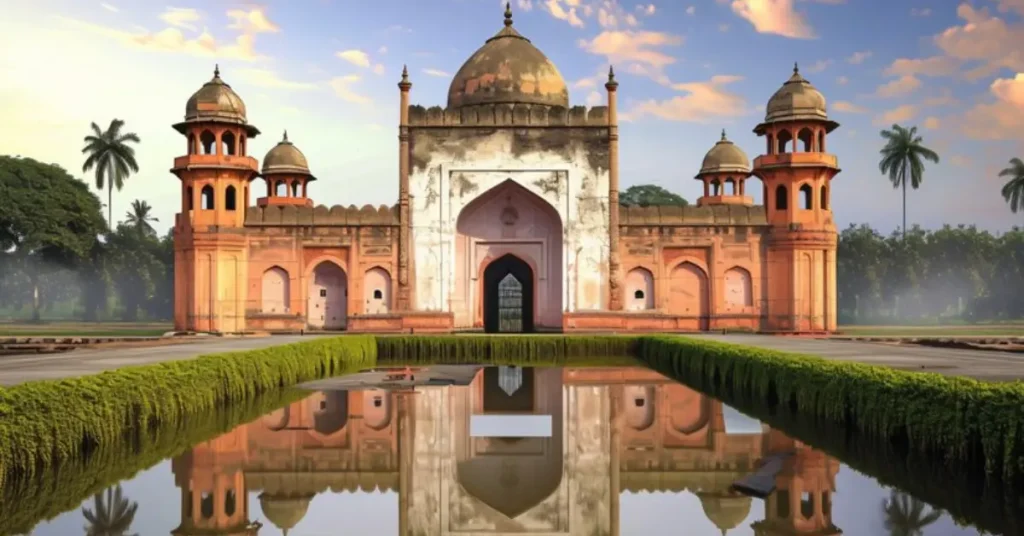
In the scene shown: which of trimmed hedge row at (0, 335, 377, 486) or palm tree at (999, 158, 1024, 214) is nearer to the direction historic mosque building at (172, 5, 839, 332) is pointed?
the trimmed hedge row

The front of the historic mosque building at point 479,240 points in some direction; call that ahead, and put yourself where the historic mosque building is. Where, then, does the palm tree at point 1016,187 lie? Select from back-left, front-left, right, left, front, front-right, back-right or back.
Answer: back-left

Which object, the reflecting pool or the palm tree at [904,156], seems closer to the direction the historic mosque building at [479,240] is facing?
the reflecting pool

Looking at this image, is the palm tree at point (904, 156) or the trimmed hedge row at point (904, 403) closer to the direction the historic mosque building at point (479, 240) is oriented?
the trimmed hedge row

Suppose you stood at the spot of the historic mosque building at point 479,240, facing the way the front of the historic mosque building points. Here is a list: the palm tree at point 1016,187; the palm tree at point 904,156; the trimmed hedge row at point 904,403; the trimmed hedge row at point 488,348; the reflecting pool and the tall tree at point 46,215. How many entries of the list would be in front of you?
3

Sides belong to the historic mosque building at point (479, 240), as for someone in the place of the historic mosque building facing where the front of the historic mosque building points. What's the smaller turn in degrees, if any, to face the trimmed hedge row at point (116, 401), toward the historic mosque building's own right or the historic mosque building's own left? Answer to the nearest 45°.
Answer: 0° — it already faces it

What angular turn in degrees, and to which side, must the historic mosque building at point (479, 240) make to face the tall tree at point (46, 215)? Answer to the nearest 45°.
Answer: approximately 135° to its right

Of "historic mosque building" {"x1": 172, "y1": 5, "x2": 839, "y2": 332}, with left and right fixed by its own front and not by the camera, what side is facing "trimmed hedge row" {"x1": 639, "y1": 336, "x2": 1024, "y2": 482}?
front

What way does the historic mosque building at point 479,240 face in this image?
toward the camera

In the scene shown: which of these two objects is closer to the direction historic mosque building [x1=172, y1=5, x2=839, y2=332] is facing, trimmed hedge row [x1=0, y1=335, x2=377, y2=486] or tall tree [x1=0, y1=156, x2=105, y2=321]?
the trimmed hedge row

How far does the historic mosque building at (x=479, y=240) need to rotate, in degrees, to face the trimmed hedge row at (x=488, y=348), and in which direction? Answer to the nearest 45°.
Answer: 0° — it already faces it

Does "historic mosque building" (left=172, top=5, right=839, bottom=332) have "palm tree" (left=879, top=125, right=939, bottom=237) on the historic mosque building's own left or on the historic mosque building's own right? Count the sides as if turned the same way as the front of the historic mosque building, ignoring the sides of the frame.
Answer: on the historic mosque building's own left

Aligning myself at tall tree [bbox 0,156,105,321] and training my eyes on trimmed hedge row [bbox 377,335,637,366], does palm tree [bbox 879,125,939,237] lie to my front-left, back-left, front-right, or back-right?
front-left

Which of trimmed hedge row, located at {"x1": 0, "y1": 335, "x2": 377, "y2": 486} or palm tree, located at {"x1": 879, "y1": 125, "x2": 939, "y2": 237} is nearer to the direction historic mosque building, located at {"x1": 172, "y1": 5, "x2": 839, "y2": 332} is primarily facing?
the trimmed hedge row

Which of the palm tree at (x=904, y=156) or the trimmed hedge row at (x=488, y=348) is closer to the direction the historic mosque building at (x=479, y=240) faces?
the trimmed hedge row

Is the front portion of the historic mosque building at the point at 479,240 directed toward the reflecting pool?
yes

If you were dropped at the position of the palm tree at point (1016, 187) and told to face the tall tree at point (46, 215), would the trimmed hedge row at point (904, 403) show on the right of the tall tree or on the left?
left
